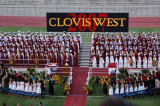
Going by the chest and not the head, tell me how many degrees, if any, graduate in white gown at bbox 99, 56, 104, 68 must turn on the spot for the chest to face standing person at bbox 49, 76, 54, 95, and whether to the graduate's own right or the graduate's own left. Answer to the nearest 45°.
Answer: approximately 45° to the graduate's own right

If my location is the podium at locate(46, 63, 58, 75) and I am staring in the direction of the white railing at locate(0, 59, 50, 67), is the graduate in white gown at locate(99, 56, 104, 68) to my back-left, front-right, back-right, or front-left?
back-right

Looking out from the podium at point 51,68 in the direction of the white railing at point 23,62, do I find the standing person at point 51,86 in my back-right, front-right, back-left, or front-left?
back-left

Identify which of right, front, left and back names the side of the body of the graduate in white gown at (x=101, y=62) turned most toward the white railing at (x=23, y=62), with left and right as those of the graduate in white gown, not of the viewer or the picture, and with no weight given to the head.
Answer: right

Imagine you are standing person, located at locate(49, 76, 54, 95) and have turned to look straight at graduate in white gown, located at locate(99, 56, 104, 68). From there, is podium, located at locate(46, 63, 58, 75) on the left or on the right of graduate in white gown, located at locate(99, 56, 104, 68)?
left

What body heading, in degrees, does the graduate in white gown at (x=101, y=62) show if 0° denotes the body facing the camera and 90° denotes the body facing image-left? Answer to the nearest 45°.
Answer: approximately 0°
